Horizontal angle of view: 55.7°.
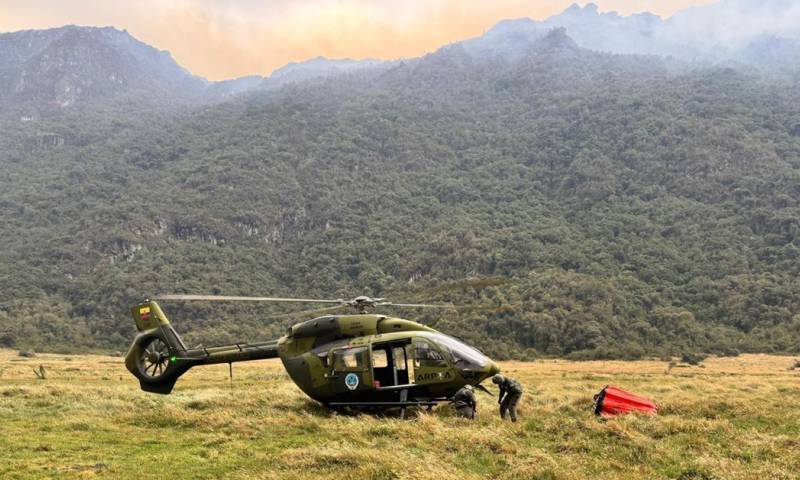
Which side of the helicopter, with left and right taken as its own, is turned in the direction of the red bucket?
front

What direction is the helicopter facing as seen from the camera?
to the viewer's right

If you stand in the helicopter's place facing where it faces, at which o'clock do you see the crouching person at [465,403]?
The crouching person is roughly at 1 o'clock from the helicopter.
